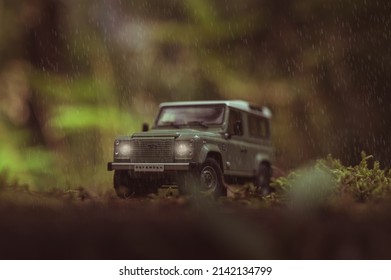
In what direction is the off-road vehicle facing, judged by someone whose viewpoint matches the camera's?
facing the viewer and to the left of the viewer
